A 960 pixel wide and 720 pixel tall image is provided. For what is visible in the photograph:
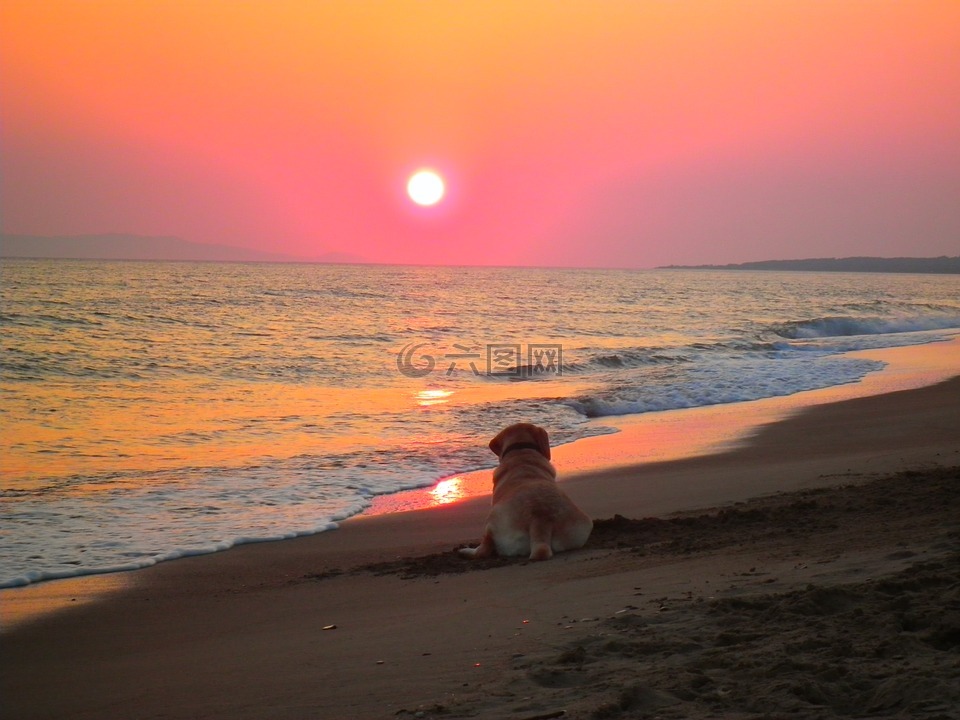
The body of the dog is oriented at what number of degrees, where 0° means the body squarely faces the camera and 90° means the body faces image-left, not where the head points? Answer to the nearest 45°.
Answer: approximately 180°
